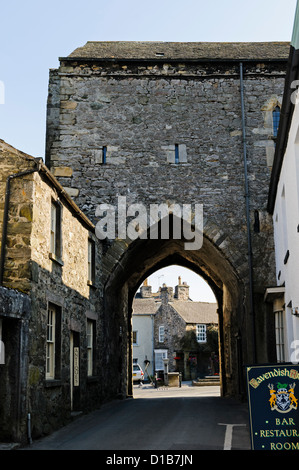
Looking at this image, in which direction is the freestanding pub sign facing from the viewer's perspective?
toward the camera

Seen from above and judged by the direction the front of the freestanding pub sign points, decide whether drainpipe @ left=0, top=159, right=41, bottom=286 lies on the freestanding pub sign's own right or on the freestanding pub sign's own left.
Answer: on the freestanding pub sign's own right
